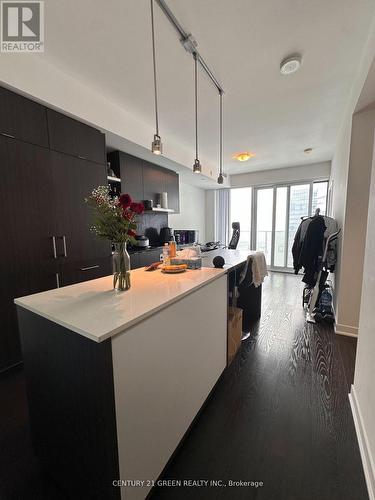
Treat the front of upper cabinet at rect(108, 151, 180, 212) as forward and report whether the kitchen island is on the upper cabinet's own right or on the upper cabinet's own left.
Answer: on the upper cabinet's own right

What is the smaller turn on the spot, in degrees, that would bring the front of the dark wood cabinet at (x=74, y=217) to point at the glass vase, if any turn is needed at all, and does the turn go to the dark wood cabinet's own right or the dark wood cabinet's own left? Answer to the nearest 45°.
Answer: approximately 45° to the dark wood cabinet's own right

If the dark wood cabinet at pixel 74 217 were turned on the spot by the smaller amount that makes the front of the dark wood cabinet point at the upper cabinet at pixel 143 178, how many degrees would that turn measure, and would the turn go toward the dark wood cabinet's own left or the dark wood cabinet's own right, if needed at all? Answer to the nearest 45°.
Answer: approximately 90° to the dark wood cabinet's own left

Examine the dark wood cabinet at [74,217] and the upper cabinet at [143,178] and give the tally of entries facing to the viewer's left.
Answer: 0

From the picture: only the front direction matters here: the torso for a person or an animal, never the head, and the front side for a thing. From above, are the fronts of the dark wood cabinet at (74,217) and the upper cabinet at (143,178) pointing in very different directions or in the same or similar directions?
same or similar directions

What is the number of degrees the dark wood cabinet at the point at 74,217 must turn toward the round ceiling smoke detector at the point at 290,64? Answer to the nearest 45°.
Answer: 0° — it already faces it

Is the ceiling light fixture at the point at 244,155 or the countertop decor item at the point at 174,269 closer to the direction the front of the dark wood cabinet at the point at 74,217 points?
the countertop decor item

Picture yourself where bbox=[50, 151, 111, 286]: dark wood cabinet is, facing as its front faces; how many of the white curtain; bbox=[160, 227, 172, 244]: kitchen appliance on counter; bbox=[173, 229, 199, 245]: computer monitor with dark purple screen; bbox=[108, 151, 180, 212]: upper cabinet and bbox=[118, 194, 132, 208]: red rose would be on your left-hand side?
4

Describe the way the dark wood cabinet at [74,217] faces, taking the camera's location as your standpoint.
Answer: facing the viewer and to the right of the viewer

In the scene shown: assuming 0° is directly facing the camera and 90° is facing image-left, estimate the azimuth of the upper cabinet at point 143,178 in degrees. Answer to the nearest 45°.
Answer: approximately 315°

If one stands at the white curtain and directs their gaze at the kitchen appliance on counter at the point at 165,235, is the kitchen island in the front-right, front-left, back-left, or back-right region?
front-left

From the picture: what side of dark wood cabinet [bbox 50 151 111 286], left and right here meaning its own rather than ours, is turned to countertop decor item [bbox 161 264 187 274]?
front

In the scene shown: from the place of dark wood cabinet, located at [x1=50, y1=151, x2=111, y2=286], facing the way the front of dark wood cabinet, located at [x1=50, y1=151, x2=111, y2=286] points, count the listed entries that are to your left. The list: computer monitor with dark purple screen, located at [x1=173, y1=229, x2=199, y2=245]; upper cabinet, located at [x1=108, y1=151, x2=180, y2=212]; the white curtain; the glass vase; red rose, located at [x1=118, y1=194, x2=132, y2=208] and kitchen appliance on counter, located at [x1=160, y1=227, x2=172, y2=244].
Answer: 4

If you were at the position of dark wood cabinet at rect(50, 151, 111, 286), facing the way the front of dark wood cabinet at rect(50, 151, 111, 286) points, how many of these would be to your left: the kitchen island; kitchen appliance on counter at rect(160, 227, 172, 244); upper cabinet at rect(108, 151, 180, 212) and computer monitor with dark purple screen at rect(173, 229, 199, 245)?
3

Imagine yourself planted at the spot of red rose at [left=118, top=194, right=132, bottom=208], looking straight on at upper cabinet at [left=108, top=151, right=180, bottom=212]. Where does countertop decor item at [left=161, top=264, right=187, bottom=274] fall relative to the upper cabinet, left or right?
right
